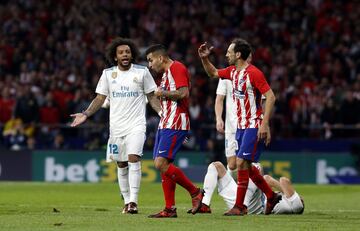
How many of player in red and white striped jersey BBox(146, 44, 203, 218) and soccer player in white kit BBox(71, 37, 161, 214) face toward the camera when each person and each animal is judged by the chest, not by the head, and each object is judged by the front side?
1

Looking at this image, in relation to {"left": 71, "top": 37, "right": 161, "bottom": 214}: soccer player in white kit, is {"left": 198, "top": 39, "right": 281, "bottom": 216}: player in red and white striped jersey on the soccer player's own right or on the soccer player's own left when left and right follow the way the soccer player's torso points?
on the soccer player's own left

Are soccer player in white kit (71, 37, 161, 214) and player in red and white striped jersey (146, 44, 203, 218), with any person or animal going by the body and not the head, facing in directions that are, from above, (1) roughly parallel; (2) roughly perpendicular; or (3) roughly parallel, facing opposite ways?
roughly perpendicular

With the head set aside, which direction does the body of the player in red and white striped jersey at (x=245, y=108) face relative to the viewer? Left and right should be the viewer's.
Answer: facing the viewer and to the left of the viewer

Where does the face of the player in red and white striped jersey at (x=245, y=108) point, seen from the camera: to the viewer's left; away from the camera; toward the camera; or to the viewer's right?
to the viewer's left

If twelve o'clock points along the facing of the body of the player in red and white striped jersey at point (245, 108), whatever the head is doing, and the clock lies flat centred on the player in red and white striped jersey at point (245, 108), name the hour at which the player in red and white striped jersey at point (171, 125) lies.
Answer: the player in red and white striped jersey at point (171, 125) is roughly at 1 o'clock from the player in red and white striped jersey at point (245, 108).

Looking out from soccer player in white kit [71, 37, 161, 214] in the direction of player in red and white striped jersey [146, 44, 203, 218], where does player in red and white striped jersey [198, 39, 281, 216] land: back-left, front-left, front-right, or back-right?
front-left

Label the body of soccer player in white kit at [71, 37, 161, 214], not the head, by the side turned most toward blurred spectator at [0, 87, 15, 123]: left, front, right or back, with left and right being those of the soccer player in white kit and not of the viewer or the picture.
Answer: back

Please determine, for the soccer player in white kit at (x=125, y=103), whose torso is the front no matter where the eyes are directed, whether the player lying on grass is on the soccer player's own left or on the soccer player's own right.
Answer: on the soccer player's own left

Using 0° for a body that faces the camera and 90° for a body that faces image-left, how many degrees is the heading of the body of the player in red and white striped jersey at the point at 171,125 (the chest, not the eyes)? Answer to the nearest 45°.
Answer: approximately 90°

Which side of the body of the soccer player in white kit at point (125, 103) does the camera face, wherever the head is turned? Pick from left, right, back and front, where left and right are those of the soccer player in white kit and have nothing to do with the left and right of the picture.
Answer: front
